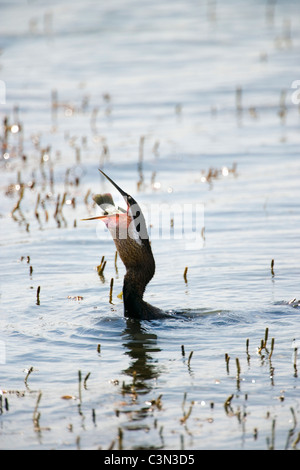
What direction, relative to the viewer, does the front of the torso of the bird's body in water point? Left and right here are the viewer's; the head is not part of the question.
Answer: facing to the left of the viewer
